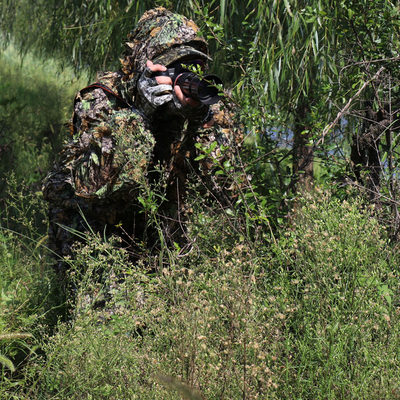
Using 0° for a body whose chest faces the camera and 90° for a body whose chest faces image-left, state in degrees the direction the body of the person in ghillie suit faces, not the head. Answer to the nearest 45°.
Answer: approximately 315°

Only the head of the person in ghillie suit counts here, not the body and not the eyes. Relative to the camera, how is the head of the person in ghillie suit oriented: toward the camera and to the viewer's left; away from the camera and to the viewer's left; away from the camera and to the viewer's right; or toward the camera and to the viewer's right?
toward the camera and to the viewer's right
